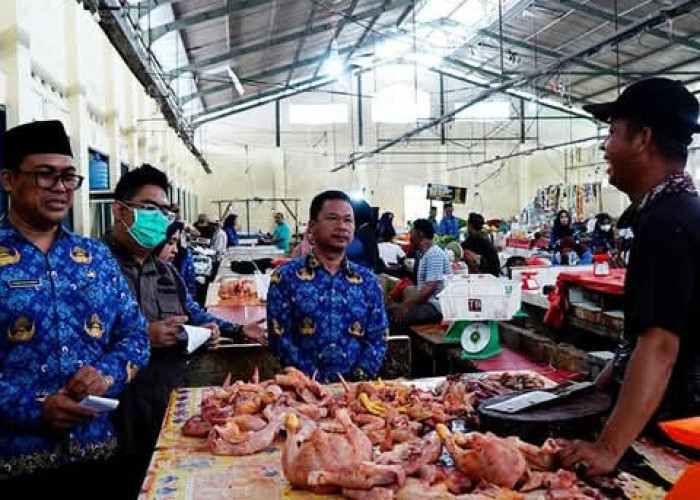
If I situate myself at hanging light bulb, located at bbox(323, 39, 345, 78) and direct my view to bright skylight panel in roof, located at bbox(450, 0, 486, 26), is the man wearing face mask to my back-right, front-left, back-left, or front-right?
front-right

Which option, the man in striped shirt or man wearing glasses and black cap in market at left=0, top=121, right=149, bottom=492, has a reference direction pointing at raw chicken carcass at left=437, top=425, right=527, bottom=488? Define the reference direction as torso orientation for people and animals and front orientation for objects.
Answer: the man wearing glasses and black cap in market

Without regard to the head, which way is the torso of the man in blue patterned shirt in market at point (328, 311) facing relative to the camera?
toward the camera

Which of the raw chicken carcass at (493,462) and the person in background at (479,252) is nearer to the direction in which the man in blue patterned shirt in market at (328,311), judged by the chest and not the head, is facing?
the raw chicken carcass

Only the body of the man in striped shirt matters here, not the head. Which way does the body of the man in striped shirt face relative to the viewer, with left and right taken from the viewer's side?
facing to the left of the viewer

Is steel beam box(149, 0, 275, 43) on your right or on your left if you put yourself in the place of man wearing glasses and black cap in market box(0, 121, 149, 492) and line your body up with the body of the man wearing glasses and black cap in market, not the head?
on your left

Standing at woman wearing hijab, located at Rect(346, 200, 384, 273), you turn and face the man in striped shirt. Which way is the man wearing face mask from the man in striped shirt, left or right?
right

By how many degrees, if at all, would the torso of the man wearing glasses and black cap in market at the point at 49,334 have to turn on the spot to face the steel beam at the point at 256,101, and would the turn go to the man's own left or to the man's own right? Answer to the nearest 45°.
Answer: approximately 135° to the man's own left

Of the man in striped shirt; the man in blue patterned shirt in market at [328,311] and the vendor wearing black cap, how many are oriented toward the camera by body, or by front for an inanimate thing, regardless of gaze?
1

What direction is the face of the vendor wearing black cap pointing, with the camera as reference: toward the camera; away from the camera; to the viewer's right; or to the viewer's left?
to the viewer's left

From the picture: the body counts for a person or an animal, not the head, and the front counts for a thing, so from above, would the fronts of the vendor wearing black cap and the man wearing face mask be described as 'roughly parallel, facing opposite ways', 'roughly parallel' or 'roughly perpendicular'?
roughly parallel, facing opposite ways

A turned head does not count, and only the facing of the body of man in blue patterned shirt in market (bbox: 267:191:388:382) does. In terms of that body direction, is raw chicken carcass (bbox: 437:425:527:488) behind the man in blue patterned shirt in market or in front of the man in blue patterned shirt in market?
in front

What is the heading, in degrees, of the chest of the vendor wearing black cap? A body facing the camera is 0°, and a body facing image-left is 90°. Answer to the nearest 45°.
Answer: approximately 90°

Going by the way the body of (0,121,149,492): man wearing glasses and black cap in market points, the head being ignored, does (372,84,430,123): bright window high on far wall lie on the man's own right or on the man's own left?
on the man's own left

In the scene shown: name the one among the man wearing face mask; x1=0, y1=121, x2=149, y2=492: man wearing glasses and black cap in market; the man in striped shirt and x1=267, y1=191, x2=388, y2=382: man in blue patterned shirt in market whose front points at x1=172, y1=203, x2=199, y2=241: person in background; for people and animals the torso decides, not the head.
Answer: the man in striped shirt

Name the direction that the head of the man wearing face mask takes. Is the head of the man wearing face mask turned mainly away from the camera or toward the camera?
toward the camera

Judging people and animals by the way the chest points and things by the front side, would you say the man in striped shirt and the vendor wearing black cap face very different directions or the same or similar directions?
same or similar directions
